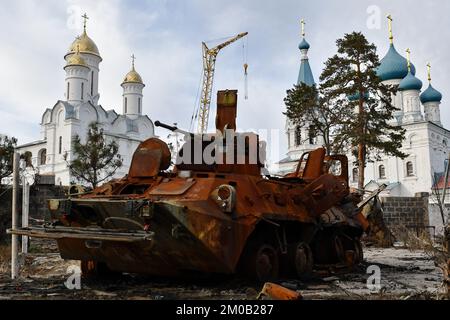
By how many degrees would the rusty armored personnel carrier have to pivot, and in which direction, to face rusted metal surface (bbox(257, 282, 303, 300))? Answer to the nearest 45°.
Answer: approximately 45° to its left

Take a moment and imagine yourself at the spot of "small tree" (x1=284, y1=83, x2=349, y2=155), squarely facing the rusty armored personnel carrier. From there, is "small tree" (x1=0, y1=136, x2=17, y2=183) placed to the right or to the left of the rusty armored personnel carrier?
right

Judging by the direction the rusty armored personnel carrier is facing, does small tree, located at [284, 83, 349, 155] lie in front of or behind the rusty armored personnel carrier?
behind

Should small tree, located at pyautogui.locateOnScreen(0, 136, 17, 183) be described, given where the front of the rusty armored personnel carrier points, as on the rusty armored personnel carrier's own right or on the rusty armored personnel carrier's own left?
on the rusty armored personnel carrier's own right

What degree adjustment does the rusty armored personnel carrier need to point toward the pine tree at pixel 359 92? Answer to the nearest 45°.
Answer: approximately 180°

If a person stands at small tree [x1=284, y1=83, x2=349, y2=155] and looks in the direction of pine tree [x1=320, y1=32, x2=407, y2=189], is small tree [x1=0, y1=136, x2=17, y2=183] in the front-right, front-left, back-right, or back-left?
back-right

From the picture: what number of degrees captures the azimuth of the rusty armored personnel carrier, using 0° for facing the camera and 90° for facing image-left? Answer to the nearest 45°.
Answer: approximately 45°

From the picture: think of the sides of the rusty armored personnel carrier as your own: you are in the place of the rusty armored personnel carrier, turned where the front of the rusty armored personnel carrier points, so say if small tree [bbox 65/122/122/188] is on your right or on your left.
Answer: on your right
